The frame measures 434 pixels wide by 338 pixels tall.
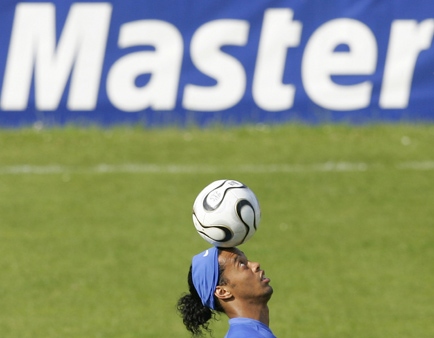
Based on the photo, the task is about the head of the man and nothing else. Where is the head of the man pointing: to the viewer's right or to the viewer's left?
to the viewer's right

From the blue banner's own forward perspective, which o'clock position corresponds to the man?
The man is roughly at 12 o'clock from the blue banner.

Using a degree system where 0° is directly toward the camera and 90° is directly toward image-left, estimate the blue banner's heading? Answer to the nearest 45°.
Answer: approximately 0°

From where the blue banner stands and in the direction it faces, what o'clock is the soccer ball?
The soccer ball is roughly at 12 o'clock from the blue banner.
